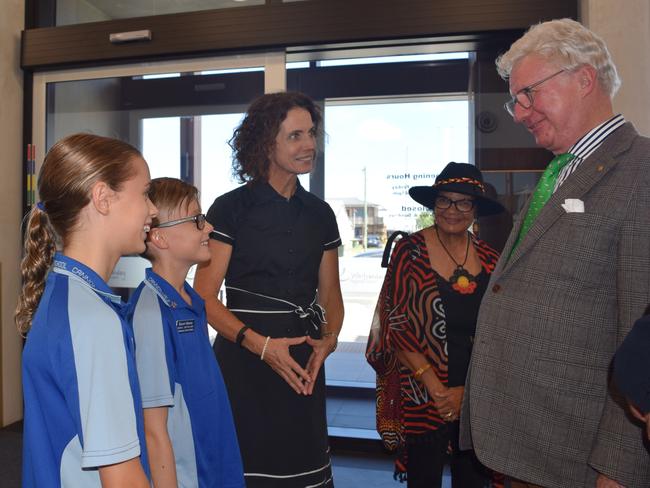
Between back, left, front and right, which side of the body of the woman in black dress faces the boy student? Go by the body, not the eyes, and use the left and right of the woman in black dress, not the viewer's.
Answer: right

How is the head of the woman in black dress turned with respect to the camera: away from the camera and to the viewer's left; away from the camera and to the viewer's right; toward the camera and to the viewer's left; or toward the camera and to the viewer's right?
toward the camera and to the viewer's right

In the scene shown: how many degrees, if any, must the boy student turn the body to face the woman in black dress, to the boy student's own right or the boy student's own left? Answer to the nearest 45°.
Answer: approximately 45° to the boy student's own left

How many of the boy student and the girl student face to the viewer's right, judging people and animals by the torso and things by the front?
2

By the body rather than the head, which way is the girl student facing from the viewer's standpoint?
to the viewer's right

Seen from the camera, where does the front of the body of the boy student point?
to the viewer's right

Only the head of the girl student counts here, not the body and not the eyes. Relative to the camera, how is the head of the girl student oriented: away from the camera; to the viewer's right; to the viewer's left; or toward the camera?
to the viewer's right

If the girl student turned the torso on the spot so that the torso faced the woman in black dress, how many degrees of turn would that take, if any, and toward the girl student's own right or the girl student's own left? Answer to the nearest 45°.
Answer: approximately 45° to the girl student's own left
